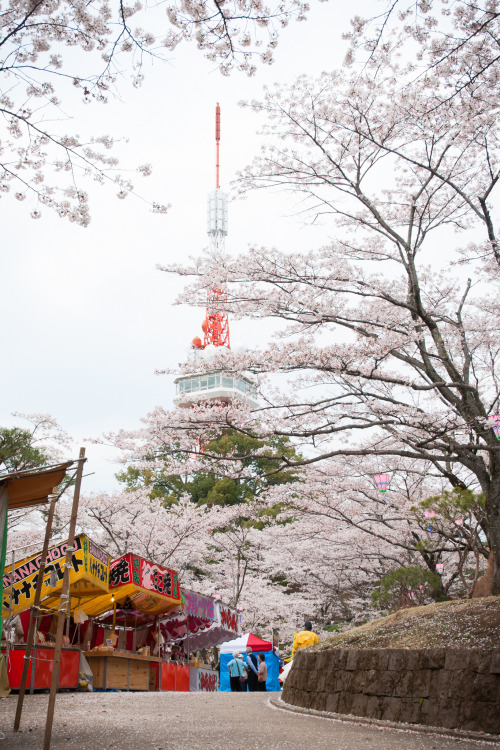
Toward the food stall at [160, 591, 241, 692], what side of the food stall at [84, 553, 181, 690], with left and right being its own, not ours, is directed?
left

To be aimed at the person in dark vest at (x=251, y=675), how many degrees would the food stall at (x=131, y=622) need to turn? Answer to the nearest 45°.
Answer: approximately 90° to its left

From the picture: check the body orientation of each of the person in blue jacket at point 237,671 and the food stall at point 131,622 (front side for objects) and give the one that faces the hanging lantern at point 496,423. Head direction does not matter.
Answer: the food stall

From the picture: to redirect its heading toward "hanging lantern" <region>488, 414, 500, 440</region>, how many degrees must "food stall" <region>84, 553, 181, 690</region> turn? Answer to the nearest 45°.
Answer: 0° — it already faces it

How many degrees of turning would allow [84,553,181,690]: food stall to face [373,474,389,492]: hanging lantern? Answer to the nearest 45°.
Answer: approximately 45° to its left

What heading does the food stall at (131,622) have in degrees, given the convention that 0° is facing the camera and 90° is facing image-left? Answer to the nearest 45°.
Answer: approximately 315°
